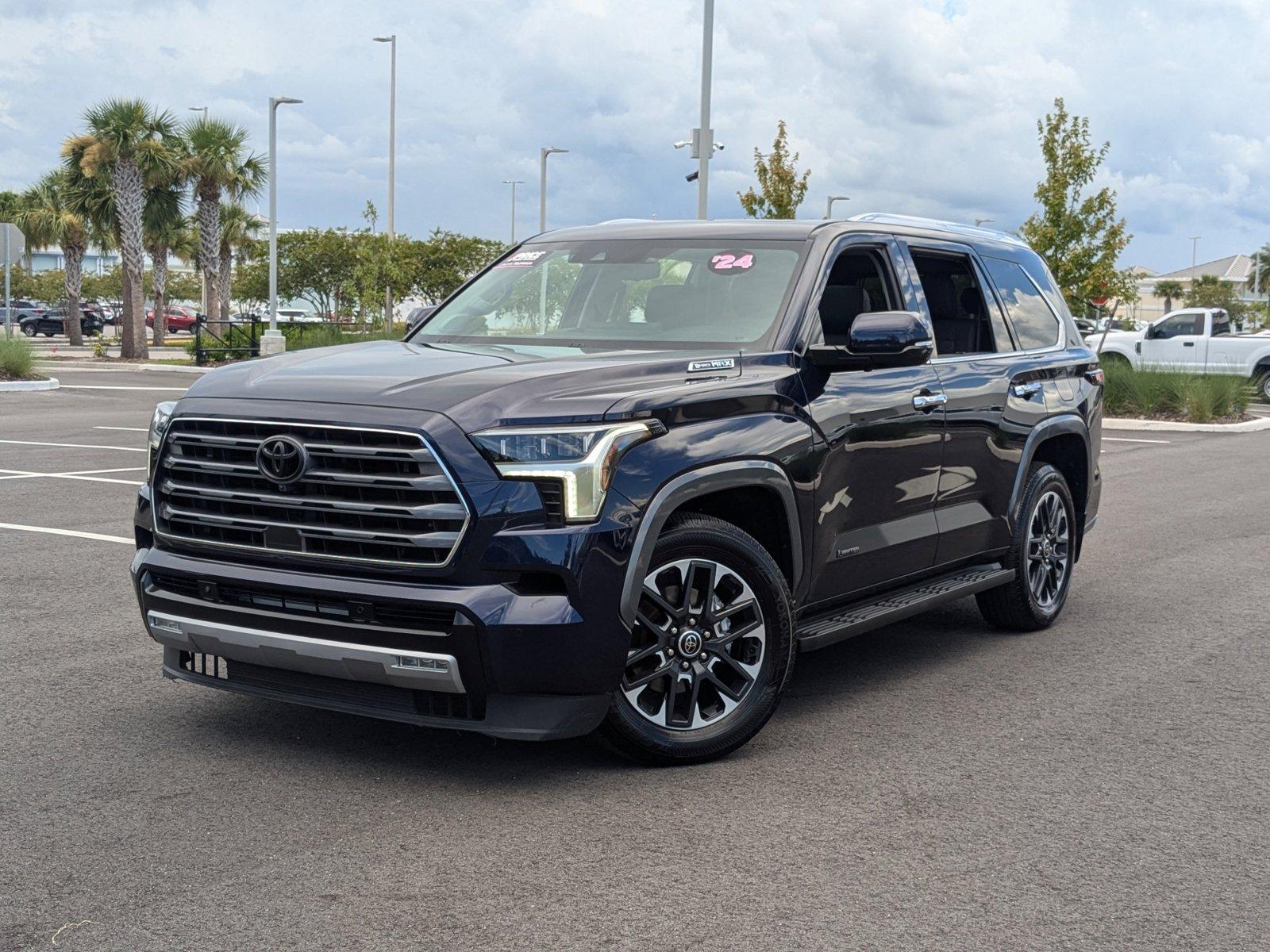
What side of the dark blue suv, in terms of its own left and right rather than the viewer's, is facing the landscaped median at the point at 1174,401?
back

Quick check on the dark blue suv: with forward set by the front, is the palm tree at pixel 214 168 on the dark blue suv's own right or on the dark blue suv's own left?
on the dark blue suv's own right

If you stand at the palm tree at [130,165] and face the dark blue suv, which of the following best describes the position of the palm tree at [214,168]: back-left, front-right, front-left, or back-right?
back-left

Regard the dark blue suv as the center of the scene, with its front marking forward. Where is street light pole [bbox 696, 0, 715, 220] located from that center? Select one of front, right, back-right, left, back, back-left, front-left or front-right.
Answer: back-right

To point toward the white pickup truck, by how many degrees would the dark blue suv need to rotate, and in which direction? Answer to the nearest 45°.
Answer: approximately 180°

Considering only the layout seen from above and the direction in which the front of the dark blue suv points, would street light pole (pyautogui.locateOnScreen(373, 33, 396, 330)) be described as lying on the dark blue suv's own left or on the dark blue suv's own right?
on the dark blue suv's own right

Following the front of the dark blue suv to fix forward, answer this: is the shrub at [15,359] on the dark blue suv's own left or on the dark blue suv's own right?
on the dark blue suv's own right

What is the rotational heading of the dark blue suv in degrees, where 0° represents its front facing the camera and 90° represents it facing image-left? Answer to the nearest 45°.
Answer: approximately 45°

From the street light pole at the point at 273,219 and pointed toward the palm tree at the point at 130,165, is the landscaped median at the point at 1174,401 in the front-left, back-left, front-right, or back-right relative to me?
back-left

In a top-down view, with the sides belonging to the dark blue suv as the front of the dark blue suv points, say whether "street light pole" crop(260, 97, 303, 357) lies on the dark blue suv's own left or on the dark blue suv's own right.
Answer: on the dark blue suv's own right

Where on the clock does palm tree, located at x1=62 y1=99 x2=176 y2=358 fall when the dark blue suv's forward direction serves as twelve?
The palm tree is roughly at 4 o'clock from the dark blue suv.

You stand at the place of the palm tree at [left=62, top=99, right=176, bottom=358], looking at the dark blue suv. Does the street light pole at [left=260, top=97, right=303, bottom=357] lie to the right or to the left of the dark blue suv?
left
